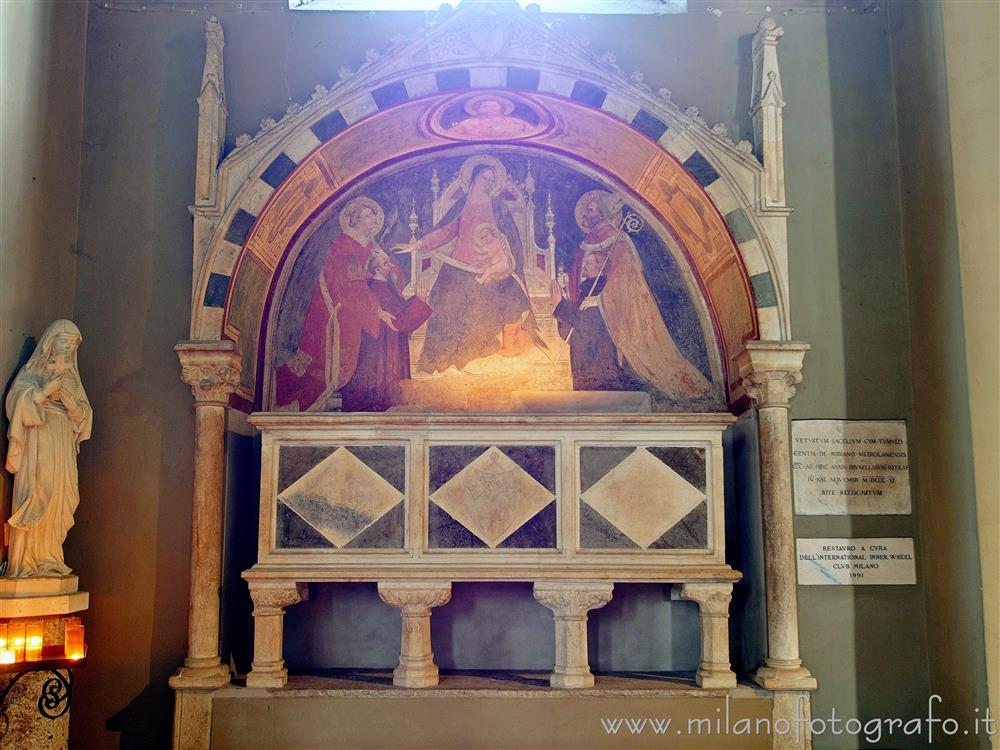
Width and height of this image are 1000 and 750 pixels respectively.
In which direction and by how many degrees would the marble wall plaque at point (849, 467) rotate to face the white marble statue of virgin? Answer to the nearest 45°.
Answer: approximately 45° to its right

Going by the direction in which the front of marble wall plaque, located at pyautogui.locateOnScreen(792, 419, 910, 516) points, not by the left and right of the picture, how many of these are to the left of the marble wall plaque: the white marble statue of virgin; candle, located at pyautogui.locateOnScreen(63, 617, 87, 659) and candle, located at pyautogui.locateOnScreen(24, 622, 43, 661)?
0

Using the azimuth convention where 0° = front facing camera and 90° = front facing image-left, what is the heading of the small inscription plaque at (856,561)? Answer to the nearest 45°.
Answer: approximately 0°

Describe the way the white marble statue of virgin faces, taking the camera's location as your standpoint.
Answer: facing the viewer and to the right of the viewer

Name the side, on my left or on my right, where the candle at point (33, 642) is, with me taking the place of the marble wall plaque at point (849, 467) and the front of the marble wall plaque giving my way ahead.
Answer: on my right

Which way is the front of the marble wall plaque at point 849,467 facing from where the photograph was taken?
facing the viewer

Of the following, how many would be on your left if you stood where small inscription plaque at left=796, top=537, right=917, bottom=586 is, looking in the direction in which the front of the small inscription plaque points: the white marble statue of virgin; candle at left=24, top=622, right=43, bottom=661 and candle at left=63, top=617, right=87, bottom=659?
0

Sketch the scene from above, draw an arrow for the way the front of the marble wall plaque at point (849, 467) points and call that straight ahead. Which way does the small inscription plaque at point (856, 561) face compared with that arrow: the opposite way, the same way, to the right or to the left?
the same way

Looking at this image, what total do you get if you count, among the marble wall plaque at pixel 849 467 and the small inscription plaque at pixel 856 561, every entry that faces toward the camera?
2
